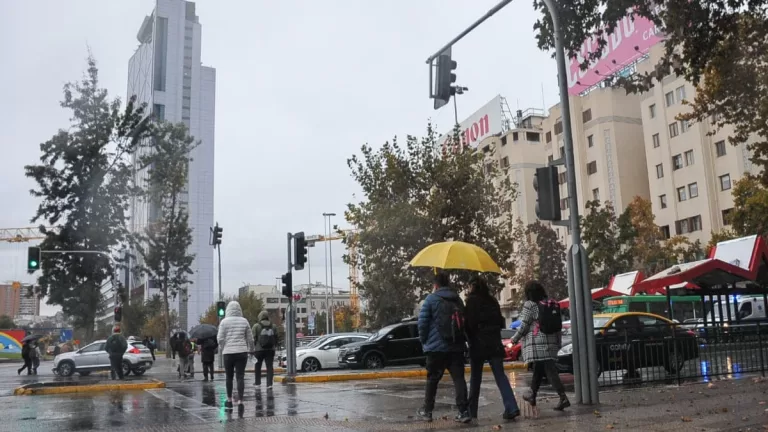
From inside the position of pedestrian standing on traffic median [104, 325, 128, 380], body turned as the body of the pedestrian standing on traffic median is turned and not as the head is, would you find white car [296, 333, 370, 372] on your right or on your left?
on your right

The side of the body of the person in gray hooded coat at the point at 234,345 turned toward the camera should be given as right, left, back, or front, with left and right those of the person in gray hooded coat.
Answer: back

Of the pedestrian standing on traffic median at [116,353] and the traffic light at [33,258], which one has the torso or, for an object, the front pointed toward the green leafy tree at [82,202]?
the pedestrian standing on traffic median

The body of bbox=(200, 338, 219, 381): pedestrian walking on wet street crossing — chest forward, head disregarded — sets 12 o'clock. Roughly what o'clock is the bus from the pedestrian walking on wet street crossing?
The bus is roughly at 2 o'clock from the pedestrian walking on wet street crossing.

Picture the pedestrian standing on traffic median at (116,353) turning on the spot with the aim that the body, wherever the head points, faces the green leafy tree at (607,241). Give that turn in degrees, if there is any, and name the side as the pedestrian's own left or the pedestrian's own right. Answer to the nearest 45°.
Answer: approximately 45° to the pedestrian's own right

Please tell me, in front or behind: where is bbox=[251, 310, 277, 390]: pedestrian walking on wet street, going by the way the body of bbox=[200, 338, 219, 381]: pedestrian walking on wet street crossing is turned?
behind

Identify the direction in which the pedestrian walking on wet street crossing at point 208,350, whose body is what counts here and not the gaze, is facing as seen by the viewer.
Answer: away from the camera

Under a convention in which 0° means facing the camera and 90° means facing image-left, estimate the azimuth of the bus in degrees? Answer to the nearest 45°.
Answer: approximately 45°

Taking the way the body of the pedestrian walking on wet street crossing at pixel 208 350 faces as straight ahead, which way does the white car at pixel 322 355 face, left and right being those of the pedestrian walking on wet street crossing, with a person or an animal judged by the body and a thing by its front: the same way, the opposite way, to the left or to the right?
to the left
